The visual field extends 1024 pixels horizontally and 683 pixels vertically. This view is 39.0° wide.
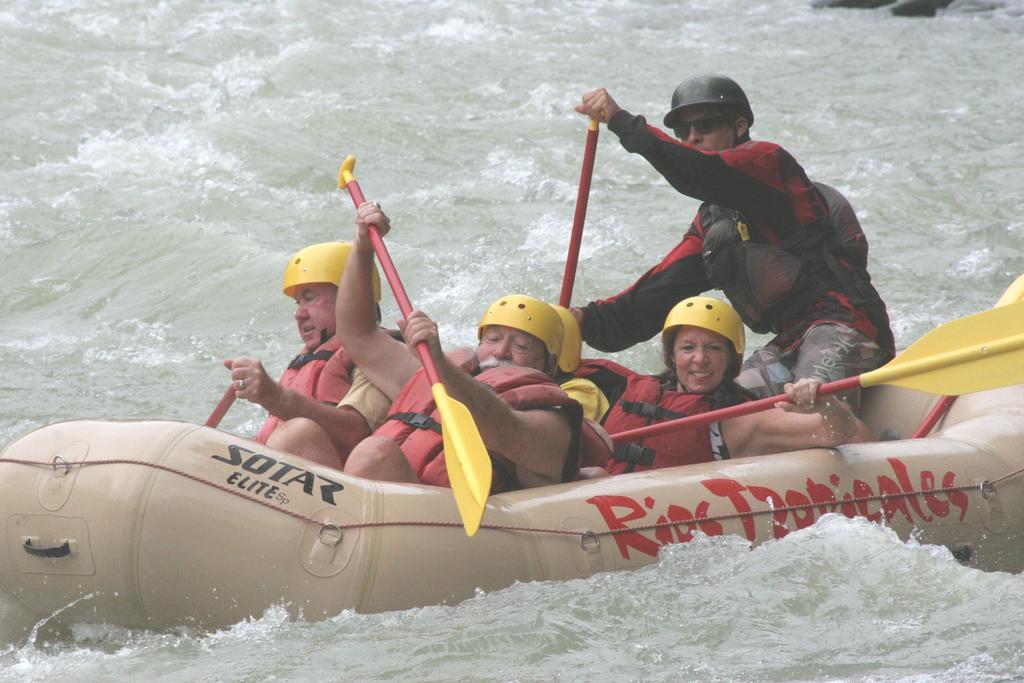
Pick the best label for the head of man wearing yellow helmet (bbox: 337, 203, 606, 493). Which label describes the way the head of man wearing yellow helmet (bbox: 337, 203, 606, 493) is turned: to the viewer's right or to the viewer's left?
to the viewer's left

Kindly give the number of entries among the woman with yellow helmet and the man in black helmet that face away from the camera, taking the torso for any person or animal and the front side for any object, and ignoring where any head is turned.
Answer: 0

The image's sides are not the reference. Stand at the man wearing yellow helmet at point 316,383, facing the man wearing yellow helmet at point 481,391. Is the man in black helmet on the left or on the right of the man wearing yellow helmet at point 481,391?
left

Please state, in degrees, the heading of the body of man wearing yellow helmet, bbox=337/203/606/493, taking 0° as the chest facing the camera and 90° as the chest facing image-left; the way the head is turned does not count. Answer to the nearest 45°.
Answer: approximately 45°

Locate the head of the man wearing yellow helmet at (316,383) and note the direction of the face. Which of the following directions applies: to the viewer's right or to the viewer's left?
to the viewer's left

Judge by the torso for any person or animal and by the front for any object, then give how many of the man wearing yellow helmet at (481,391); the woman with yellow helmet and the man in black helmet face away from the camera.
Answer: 0

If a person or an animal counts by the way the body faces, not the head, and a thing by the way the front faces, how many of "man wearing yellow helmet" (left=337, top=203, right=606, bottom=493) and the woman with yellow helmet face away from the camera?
0

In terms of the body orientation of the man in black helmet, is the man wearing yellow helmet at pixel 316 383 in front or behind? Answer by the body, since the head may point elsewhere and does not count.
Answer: in front

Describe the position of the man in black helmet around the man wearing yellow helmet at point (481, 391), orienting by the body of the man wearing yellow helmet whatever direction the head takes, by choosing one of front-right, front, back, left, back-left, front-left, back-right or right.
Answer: back

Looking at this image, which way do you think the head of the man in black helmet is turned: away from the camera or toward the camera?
toward the camera
